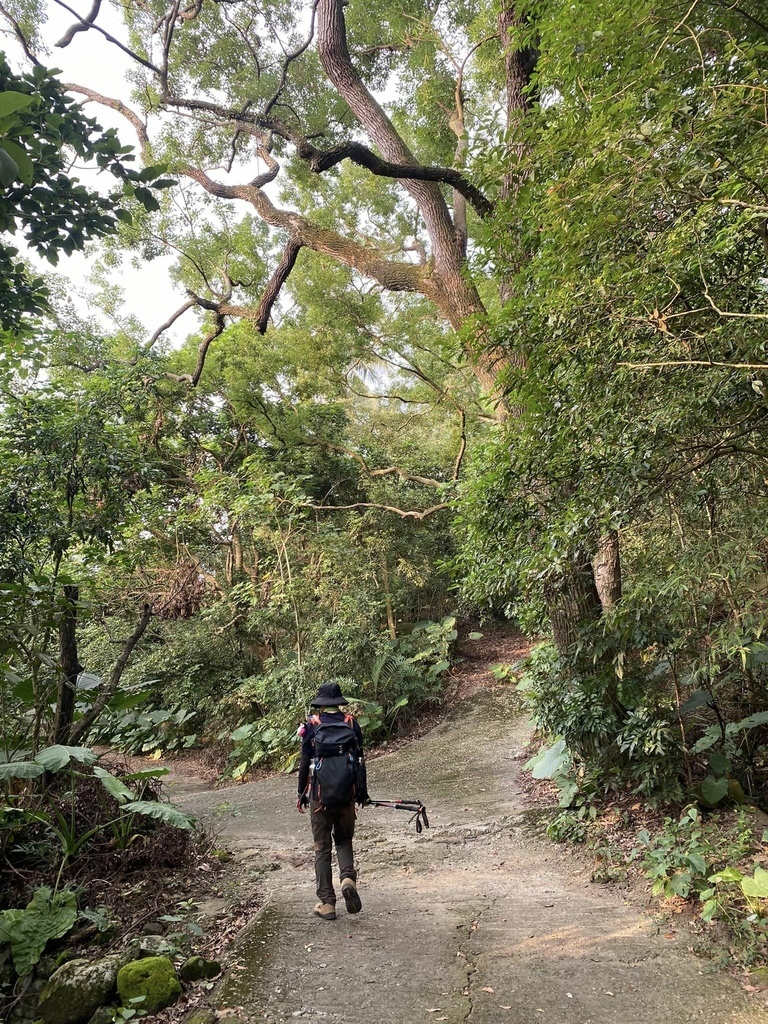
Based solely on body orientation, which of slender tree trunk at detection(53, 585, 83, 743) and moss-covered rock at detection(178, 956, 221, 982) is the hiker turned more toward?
the slender tree trunk

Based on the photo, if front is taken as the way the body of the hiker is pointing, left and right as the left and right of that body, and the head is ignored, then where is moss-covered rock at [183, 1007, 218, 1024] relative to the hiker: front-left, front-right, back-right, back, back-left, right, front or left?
back-left

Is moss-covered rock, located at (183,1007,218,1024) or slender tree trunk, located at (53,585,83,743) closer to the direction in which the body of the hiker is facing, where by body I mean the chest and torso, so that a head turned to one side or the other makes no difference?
the slender tree trunk

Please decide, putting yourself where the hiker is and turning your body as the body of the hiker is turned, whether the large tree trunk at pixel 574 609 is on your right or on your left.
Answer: on your right

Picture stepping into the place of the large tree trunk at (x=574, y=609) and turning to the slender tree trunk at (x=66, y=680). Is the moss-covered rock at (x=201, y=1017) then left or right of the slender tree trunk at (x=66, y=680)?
left

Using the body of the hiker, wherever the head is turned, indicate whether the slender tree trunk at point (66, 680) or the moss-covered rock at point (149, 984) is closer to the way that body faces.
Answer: the slender tree trunk

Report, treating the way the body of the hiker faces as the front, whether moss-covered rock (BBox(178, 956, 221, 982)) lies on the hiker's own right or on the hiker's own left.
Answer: on the hiker's own left

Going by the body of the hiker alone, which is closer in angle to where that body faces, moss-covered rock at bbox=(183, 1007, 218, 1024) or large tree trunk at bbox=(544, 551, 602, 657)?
the large tree trunk

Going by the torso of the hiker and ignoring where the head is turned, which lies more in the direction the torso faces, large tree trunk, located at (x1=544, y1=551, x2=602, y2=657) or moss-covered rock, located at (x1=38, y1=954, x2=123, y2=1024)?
the large tree trunk

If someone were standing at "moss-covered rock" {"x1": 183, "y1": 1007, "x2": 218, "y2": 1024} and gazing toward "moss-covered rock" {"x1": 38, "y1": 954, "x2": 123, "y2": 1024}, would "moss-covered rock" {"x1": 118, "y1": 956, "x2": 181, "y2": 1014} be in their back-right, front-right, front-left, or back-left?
front-right

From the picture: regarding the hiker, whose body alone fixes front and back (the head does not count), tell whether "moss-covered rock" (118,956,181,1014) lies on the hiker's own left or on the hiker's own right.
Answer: on the hiker's own left

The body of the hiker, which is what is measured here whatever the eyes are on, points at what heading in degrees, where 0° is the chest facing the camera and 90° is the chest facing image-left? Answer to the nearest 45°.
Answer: approximately 180°

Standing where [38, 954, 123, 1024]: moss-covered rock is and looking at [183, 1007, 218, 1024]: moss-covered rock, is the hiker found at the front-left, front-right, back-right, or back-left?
front-left
